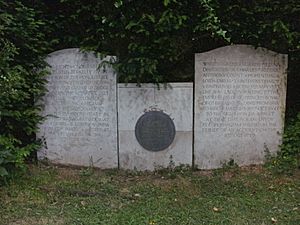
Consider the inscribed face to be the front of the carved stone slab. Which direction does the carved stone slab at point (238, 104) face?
toward the camera

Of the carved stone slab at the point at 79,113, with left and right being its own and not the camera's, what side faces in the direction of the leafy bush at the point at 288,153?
left

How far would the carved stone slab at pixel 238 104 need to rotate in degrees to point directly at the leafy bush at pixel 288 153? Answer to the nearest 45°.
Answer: approximately 90° to its left

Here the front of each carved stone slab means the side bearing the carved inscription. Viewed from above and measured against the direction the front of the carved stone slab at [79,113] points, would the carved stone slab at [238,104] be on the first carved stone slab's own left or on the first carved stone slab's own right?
on the first carved stone slab's own left

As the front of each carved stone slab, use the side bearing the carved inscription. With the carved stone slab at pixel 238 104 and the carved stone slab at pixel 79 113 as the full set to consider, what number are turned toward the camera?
2

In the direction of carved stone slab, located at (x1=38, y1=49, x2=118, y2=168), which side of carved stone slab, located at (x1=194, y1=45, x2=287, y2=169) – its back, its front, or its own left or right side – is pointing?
right
